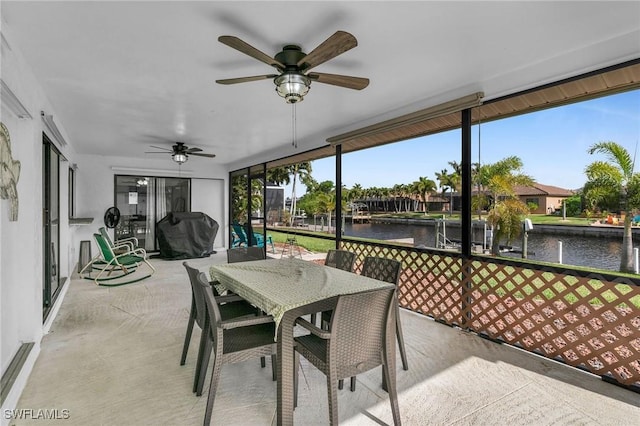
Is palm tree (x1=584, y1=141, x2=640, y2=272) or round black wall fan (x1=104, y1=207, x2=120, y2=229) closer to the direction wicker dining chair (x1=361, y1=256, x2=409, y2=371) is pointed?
the round black wall fan

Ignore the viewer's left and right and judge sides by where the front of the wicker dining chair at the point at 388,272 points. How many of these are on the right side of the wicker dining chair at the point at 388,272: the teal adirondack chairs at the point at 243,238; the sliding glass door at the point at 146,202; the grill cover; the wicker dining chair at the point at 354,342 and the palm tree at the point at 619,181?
3

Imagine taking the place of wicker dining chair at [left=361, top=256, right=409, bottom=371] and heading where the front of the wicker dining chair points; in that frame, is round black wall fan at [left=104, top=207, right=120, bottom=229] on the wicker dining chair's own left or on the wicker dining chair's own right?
on the wicker dining chair's own right

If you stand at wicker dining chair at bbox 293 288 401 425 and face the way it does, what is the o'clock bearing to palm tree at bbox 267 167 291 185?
The palm tree is roughly at 1 o'clock from the wicker dining chair.

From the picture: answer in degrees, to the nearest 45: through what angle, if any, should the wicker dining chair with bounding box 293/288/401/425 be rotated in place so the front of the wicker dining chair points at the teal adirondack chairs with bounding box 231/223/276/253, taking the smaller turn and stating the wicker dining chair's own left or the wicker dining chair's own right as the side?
0° — it already faces it

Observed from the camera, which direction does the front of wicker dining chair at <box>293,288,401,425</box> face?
facing away from the viewer and to the left of the viewer

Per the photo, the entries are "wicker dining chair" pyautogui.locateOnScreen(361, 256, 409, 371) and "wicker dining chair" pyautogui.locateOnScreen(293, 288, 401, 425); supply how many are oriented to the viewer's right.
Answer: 0

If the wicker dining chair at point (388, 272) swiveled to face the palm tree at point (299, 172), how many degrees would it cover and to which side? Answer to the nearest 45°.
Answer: approximately 135° to its right

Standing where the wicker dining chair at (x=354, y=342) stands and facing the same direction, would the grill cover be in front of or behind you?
in front

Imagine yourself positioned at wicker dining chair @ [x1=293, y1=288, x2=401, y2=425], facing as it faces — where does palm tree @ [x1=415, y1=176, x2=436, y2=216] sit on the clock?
The palm tree is roughly at 2 o'clock from the wicker dining chair.

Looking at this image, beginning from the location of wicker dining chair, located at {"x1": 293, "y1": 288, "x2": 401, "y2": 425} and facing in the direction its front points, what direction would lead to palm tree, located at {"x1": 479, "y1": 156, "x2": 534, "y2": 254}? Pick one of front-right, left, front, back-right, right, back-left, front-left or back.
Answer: right

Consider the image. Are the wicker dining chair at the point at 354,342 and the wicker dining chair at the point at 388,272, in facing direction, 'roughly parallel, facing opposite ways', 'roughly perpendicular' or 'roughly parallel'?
roughly perpendicular

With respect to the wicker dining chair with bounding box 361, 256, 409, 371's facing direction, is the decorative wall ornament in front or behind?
in front

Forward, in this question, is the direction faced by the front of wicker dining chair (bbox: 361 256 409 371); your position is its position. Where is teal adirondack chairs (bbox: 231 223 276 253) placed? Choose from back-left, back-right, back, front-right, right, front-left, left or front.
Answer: right
